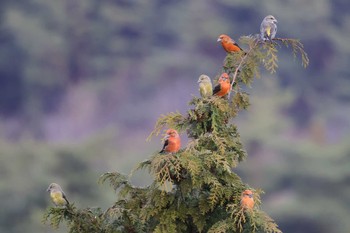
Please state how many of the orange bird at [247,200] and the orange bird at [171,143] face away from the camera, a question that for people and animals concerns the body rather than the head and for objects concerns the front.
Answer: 0

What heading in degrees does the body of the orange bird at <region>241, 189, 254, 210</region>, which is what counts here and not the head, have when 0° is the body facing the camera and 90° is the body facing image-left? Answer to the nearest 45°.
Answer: approximately 0°

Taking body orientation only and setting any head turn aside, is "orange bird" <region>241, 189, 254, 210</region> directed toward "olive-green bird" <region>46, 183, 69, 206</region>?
no
